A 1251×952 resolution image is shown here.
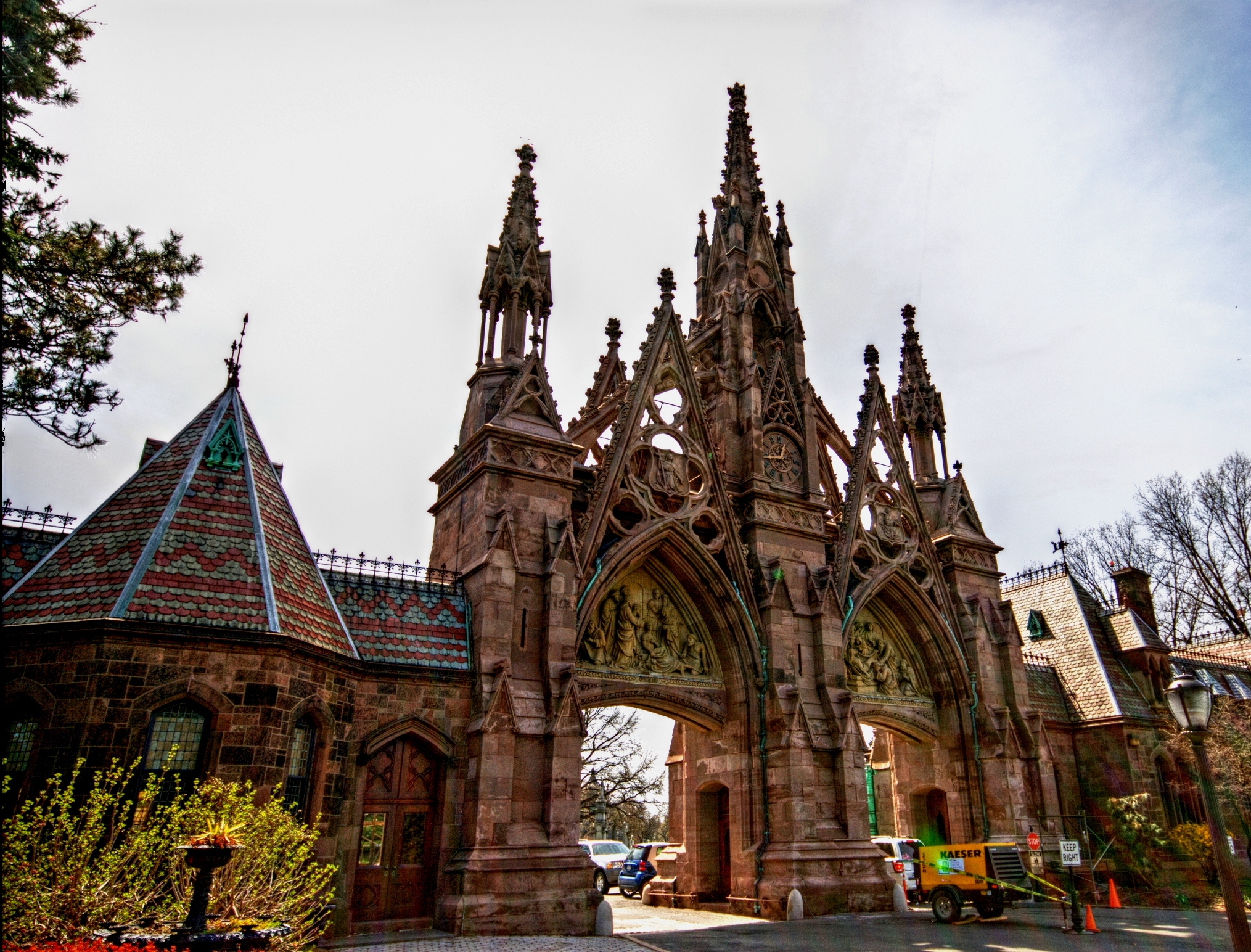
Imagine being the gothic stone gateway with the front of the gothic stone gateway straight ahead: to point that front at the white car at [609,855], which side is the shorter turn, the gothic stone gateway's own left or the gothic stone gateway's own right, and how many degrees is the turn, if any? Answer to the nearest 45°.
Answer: approximately 135° to the gothic stone gateway's own left

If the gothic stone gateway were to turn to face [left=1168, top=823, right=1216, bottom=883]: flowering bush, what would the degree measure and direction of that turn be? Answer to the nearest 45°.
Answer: approximately 90° to its left

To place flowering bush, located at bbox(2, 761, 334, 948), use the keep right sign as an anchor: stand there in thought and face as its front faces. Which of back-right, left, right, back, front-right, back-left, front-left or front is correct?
front-right

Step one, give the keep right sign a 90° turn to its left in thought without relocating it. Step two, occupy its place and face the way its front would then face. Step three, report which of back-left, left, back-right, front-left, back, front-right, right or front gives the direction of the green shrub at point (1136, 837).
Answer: left

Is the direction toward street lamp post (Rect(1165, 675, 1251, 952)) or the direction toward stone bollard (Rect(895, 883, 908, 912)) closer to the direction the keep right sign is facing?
the street lamp post

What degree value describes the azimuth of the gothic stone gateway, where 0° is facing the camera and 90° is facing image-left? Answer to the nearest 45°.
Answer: approximately 315°

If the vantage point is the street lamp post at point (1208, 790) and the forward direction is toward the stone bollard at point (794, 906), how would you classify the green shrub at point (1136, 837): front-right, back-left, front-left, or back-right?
front-right

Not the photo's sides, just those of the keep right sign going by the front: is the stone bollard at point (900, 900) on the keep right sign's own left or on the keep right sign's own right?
on the keep right sign's own right

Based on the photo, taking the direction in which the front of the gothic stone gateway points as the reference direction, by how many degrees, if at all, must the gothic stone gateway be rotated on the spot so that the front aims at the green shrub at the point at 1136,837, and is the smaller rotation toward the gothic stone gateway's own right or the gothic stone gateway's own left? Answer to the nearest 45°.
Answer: approximately 90° to the gothic stone gateway's own left

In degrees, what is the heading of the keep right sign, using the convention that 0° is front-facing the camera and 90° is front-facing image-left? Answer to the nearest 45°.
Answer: approximately 0°

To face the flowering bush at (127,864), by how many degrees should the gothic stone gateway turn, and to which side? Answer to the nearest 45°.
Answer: approximately 90° to its right
